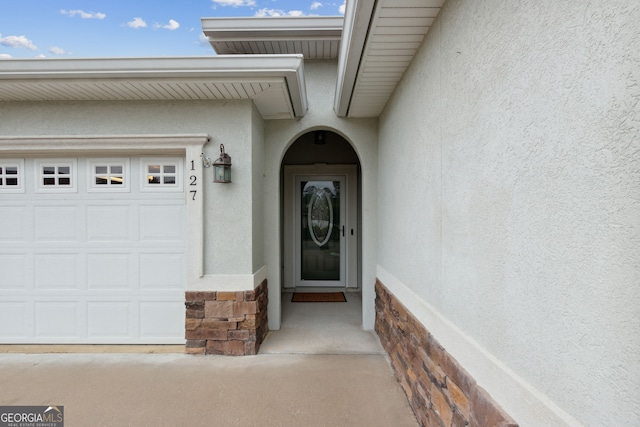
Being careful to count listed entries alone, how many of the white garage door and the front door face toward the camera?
2

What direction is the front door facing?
toward the camera

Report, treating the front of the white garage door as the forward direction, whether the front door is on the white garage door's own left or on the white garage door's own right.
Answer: on the white garage door's own left

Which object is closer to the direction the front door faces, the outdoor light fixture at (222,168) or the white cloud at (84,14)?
the outdoor light fixture

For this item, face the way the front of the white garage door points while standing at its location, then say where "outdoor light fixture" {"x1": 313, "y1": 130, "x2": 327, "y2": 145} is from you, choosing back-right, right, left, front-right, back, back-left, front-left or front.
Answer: left

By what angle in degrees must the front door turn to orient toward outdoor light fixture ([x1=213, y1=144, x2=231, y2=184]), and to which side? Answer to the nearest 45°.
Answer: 0° — it already faces it

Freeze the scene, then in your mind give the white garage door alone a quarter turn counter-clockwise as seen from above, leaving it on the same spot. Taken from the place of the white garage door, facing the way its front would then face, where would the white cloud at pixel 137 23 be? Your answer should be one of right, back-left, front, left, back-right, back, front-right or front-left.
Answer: left

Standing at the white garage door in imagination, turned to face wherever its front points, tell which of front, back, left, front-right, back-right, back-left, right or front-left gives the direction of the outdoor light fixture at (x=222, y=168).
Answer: front-left

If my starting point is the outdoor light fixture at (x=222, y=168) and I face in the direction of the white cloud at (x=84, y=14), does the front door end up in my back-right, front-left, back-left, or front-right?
front-right

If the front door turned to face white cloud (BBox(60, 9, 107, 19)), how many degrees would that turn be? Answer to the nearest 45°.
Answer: approximately 90° to its right

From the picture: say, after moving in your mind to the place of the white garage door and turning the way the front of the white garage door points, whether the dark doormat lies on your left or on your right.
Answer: on your left
